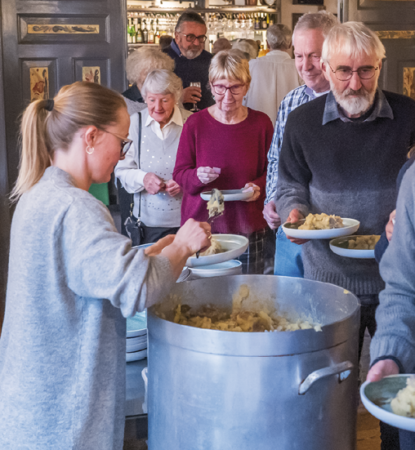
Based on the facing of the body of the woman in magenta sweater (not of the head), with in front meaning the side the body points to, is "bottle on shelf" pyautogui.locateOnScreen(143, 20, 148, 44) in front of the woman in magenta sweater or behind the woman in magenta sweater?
behind

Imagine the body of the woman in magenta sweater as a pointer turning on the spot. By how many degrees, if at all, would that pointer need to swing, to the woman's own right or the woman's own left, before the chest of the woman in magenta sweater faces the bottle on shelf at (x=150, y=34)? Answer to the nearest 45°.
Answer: approximately 180°

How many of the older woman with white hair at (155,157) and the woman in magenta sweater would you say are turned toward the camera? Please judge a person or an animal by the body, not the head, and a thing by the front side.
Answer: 2

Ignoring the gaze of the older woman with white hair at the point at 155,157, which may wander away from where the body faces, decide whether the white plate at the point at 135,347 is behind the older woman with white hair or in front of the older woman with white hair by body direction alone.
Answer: in front

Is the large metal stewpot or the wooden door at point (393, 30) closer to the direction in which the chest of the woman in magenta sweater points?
the large metal stewpot

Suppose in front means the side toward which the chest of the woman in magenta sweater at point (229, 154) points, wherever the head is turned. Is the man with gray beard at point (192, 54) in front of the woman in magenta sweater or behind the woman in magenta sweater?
behind

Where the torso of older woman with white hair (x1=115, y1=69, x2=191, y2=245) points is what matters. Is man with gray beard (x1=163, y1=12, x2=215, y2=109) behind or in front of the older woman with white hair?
behind

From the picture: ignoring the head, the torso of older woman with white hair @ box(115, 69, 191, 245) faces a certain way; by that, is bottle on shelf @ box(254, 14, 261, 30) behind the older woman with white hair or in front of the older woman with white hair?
behind

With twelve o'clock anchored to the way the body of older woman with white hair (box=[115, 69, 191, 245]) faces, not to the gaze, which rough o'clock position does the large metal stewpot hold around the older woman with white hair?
The large metal stewpot is roughly at 12 o'clock from the older woman with white hair.

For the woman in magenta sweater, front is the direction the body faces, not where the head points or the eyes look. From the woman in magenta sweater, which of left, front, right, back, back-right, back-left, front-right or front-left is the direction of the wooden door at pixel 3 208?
back-right
